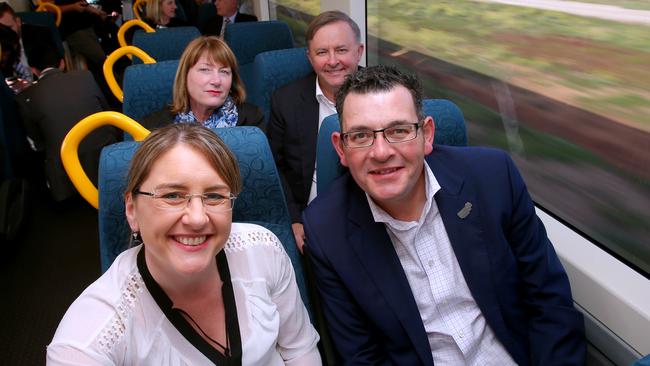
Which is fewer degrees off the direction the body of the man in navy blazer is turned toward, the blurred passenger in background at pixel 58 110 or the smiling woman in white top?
the smiling woman in white top

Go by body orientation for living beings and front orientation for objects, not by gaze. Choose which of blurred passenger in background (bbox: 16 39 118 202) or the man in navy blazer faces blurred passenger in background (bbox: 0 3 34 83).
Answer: blurred passenger in background (bbox: 16 39 118 202)

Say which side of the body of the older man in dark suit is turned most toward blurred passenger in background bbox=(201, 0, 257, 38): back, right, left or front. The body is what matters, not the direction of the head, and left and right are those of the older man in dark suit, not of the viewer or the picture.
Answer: back

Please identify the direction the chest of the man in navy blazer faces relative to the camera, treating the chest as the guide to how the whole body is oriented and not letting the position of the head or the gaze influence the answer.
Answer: toward the camera

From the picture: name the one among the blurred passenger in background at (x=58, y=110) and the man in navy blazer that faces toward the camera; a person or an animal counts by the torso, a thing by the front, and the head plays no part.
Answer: the man in navy blazer

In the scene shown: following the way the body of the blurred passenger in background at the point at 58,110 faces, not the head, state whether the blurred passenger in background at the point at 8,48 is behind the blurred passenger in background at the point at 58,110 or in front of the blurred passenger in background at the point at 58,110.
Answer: in front

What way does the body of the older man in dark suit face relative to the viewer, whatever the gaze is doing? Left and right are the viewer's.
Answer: facing the viewer

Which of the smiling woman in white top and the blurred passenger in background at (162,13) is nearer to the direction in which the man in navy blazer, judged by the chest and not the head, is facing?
the smiling woman in white top

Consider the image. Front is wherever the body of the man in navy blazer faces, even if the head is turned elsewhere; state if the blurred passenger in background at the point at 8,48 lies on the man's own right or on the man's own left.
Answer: on the man's own right

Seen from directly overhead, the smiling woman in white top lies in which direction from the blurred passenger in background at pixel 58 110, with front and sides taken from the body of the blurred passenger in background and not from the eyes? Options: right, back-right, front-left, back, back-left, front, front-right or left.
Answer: back

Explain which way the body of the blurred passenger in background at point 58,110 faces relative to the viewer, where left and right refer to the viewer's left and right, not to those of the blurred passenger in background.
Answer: facing away from the viewer

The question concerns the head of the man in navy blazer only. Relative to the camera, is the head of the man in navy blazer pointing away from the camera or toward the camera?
toward the camera

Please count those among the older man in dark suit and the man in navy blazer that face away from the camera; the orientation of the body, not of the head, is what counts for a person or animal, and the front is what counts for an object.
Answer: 0

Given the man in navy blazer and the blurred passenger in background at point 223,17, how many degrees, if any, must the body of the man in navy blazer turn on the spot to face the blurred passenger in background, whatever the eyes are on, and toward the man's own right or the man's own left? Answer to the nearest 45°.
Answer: approximately 135° to the man's own right

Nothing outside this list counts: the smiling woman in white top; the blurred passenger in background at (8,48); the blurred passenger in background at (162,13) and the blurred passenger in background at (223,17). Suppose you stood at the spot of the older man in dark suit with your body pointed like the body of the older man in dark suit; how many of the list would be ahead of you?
1

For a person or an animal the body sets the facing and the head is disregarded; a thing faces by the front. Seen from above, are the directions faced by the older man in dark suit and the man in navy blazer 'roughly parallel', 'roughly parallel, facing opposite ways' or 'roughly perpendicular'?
roughly parallel
